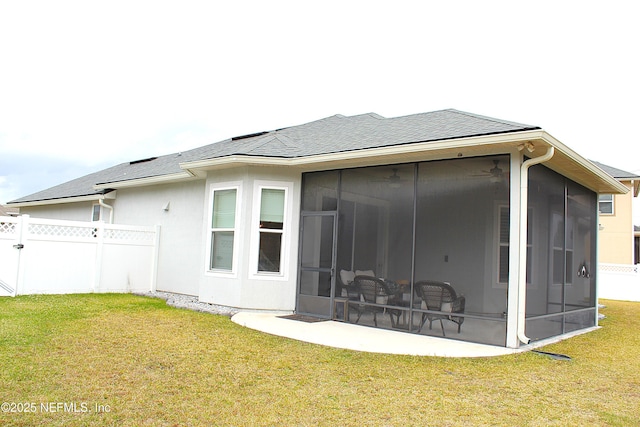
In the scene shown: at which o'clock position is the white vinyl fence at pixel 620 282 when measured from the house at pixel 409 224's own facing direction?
The white vinyl fence is roughly at 3 o'clock from the house.

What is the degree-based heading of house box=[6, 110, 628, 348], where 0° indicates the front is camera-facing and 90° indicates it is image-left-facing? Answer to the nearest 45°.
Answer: approximately 135°

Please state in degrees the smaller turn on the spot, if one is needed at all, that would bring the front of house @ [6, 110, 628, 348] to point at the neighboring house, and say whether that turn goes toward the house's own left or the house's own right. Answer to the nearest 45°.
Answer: approximately 90° to the house's own right
